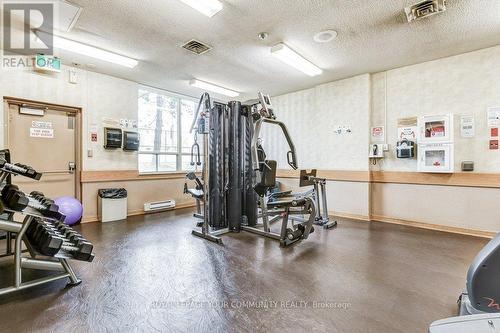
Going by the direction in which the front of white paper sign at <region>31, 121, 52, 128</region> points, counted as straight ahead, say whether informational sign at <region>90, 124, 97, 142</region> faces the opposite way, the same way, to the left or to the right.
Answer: the same way

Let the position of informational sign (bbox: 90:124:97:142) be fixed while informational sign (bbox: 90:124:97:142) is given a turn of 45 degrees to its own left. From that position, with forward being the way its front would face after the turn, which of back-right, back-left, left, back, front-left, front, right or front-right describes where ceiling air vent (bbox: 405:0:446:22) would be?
front

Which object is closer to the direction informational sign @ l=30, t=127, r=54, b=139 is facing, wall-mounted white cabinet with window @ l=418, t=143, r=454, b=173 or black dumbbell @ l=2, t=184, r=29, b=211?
the black dumbbell

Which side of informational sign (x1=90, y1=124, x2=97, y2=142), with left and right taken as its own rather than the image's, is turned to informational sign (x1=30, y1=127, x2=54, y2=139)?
right

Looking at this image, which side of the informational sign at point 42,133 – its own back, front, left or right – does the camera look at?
front

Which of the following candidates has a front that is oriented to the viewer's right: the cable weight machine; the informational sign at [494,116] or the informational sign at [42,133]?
the cable weight machine

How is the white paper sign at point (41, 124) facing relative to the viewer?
toward the camera

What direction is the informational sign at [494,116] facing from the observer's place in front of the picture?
facing the viewer and to the left of the viewer

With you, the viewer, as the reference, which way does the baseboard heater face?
facing the viewer and to the right of the viewer

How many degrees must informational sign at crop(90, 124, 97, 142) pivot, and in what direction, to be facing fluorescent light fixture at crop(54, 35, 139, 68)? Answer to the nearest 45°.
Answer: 0° — it already faces it

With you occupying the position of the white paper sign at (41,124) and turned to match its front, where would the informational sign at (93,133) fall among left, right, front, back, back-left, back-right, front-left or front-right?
left

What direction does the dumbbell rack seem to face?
to the viewer's right
